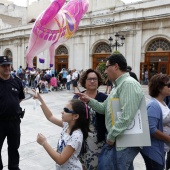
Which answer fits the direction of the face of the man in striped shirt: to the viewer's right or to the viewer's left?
to the viewer's left

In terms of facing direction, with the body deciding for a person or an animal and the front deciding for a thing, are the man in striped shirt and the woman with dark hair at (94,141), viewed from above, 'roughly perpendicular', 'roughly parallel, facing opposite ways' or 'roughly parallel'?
roughly perpendicular

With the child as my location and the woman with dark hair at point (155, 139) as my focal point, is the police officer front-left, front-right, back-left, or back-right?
back-left

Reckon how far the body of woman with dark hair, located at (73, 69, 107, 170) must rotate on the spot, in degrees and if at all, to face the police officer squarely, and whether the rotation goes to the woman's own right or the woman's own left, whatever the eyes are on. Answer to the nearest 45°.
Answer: approximately 135° to the woman's own right

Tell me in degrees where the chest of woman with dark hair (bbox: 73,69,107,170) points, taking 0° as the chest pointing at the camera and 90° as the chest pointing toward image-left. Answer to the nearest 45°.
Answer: approximately 0°
